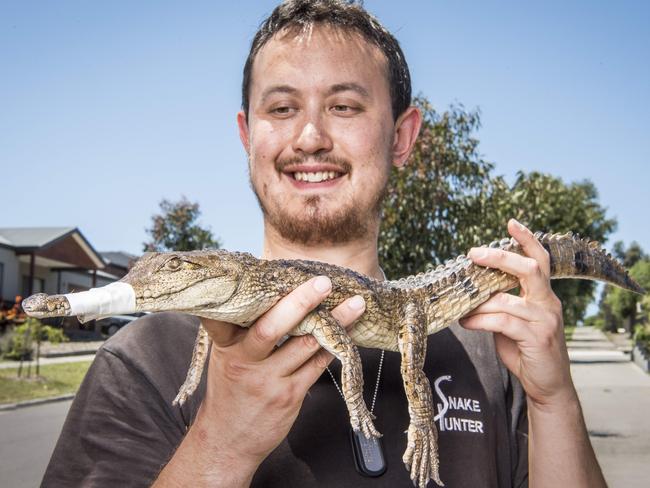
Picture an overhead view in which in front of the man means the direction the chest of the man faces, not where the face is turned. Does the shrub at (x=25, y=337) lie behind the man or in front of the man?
behind

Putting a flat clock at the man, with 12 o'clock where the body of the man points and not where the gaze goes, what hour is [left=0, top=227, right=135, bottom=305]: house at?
The house is roughly at 5 o'clock from the man.

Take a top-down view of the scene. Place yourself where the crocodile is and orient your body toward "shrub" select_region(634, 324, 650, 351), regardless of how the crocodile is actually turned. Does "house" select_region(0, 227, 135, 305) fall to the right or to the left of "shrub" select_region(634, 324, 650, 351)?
left

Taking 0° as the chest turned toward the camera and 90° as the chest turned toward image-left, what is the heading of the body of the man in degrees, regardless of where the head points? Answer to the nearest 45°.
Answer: approximately 0°

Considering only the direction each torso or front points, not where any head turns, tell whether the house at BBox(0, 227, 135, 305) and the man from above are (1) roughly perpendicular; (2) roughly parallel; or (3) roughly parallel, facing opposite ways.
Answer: roughly perpendicular

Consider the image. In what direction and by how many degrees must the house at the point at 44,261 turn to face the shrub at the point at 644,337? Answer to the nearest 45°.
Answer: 0° — it already faces it
